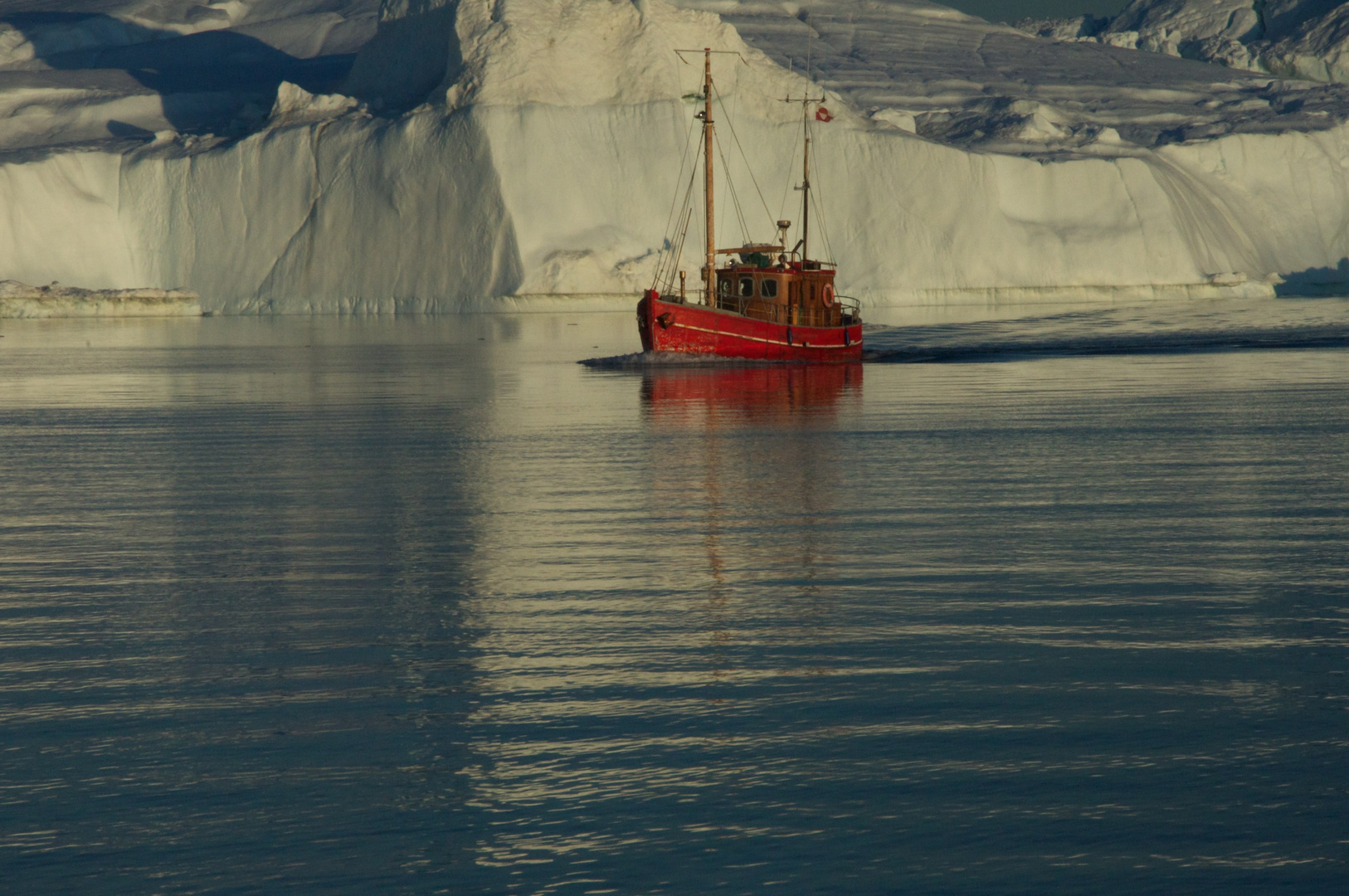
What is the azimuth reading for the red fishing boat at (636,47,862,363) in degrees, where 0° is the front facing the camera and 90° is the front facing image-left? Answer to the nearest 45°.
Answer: approximately 45°
